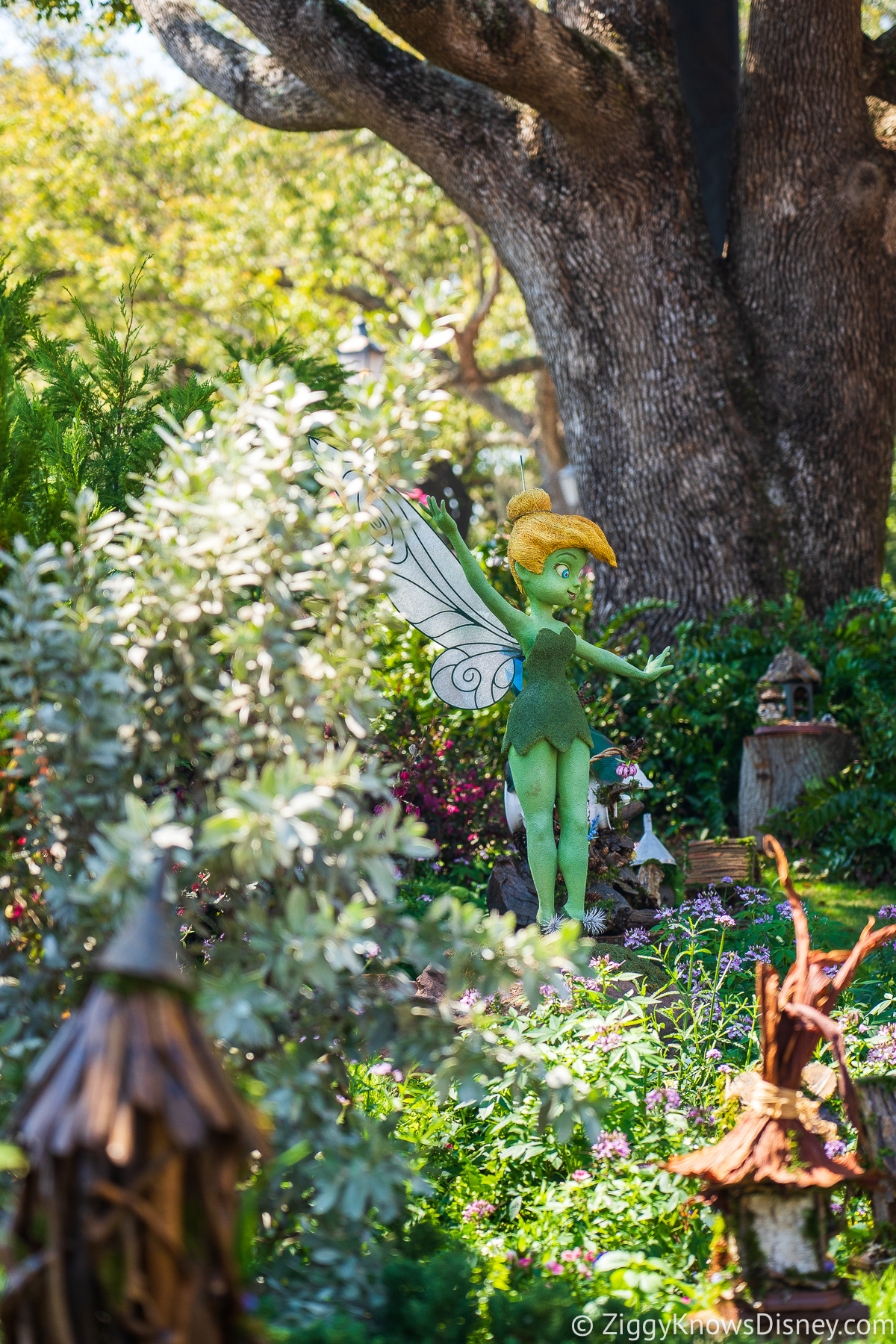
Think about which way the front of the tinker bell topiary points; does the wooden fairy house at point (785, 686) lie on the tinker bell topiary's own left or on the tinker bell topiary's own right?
on the tinker bell topiary's own left

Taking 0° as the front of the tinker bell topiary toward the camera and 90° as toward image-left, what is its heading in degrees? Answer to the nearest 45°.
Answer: approximately 315°

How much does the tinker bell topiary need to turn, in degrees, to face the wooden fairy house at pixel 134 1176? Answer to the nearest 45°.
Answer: approximately 45° to its right
